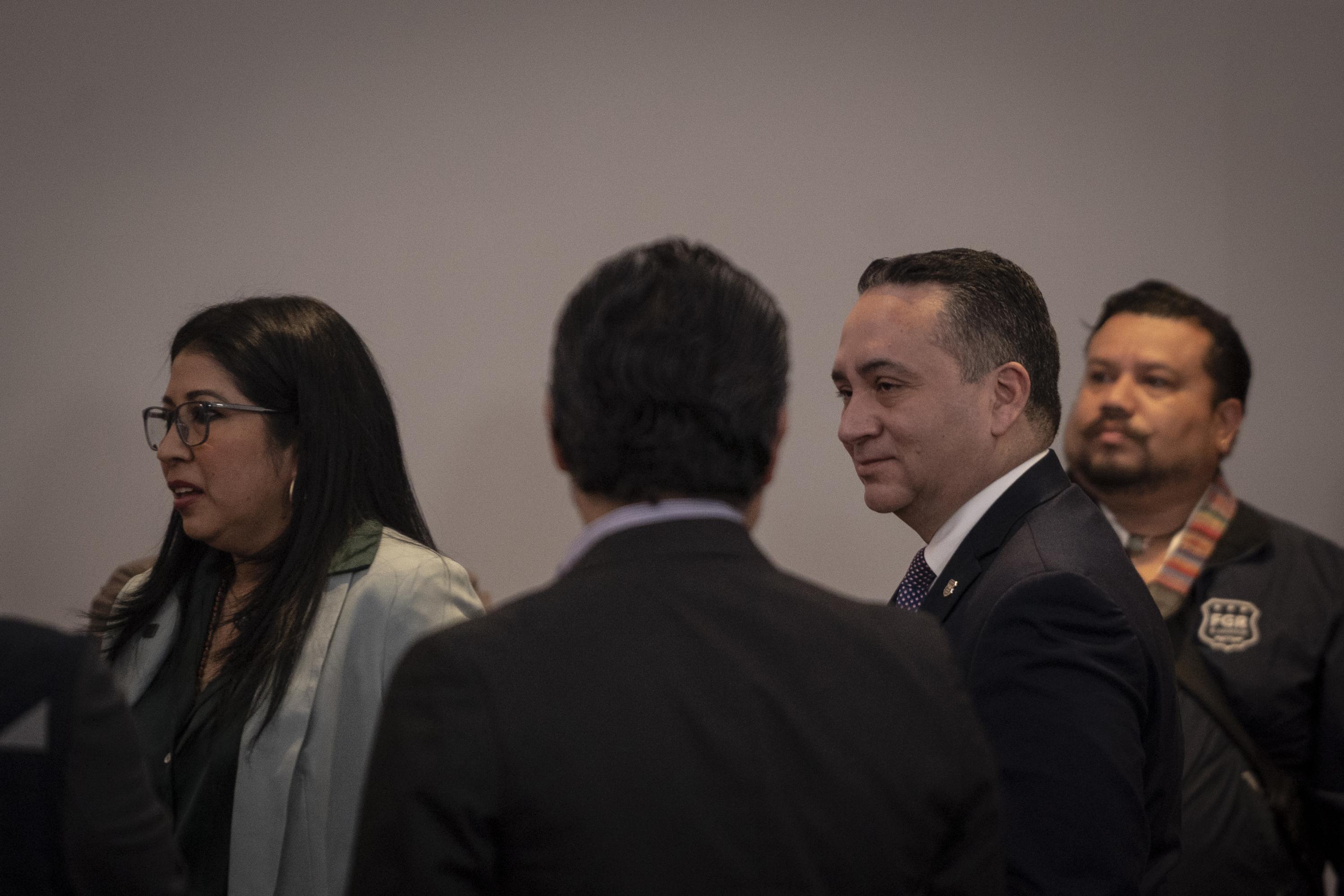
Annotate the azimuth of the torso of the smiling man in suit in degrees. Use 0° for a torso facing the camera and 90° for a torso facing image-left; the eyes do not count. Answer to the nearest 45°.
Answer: approximately 90°

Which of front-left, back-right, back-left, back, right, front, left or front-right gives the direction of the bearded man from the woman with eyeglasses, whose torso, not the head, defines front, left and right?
back-left

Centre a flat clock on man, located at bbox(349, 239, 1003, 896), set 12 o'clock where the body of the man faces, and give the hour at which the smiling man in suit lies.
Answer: The smiling man in suit is roughly at 1 o'clock from the man.

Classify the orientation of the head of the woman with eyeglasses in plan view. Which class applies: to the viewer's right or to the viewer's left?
to the viewer's left

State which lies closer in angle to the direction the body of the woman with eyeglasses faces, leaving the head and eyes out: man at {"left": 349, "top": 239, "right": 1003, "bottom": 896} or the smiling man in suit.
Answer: the man

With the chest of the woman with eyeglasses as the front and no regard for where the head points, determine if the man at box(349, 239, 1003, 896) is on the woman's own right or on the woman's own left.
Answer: on the woman's own left

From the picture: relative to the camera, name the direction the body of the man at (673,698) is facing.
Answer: away from the camera

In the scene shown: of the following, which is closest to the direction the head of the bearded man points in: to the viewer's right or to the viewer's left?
to the viewer's left

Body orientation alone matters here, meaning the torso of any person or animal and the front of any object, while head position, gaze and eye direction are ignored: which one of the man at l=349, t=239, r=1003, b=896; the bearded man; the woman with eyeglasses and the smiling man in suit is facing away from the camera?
the man

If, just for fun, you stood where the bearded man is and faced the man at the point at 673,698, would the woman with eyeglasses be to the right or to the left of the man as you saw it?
right

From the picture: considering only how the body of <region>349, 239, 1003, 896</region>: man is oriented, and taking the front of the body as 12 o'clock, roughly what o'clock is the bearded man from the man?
The bearded man is roughly at 1 o'clock from the man.

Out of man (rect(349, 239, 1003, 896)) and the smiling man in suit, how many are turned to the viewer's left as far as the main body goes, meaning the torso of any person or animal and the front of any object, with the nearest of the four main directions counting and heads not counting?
1

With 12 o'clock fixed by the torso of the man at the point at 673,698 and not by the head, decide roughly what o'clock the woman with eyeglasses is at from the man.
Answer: The woman with eyeglasses is roughly at 11 o'clock from the man.

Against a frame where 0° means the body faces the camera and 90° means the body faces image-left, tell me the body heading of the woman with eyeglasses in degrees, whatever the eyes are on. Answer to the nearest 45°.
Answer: approximately 45°
